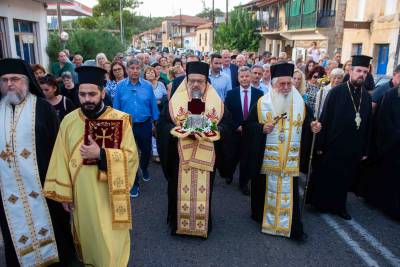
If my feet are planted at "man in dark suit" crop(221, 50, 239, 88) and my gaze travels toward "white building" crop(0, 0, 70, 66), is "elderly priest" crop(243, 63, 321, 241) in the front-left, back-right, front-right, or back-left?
back-left

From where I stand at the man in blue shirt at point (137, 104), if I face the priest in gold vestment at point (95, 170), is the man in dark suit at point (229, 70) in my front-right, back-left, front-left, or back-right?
back-left

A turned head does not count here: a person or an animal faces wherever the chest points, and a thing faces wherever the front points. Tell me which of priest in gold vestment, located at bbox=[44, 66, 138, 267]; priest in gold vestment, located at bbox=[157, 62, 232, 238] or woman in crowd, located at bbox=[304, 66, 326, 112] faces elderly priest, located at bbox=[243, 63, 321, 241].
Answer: the woman in crowd

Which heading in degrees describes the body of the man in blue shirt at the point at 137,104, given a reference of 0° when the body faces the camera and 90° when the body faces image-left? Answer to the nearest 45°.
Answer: approximately 0°

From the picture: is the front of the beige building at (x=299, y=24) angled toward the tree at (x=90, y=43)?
yes

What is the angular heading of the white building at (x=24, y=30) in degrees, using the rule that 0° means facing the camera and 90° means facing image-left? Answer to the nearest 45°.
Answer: approximately 315°

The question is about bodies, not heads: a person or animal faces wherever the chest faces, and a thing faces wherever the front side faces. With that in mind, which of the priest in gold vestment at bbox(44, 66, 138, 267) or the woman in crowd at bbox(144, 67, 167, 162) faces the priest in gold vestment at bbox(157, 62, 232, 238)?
the woman in crowd

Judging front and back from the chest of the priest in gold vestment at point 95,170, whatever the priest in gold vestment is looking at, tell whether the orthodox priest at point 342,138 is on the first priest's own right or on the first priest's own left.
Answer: on the first priest's own left

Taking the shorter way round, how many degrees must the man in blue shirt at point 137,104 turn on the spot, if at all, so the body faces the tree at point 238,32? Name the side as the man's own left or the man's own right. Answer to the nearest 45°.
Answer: approximately 180°

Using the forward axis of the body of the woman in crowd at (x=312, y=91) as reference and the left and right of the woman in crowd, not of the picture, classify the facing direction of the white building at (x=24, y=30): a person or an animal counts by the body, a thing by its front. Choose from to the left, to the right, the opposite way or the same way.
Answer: to the left
